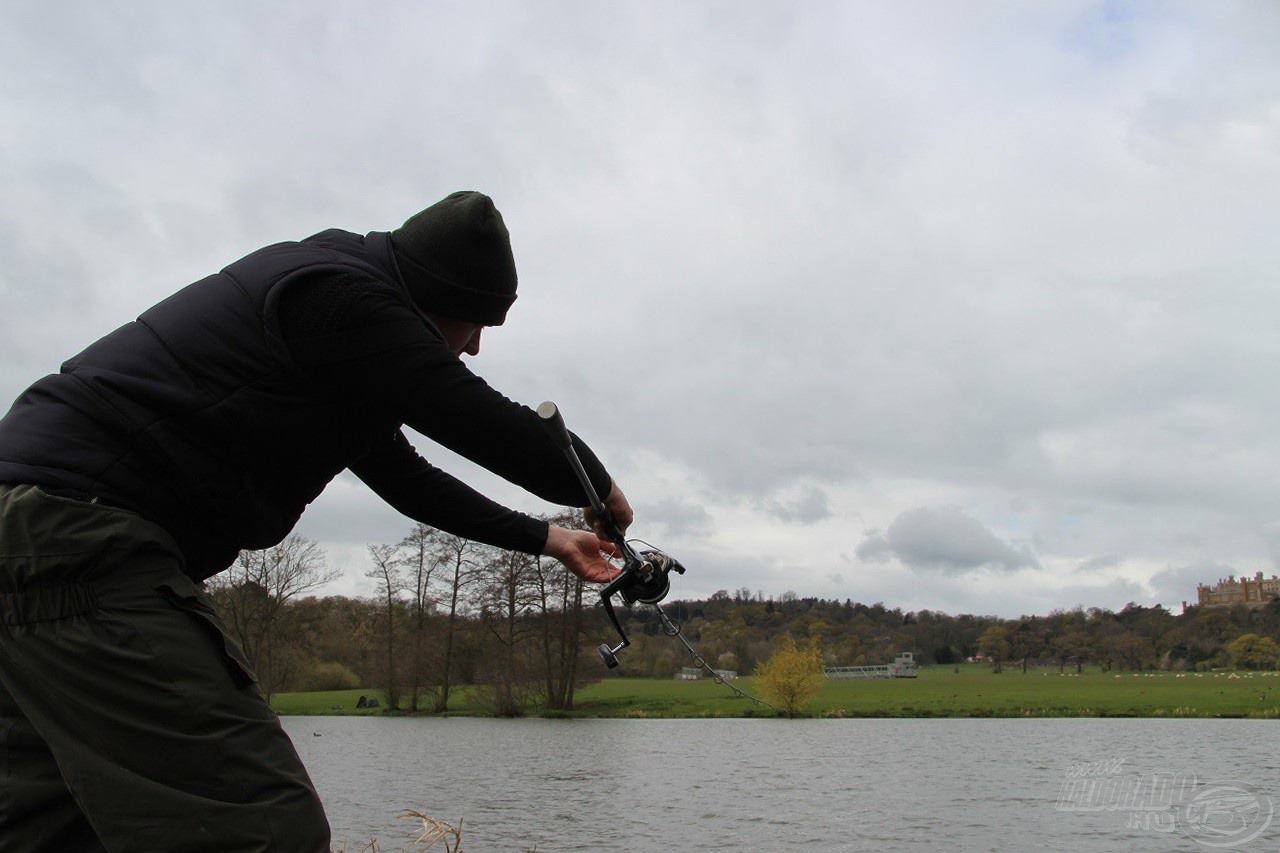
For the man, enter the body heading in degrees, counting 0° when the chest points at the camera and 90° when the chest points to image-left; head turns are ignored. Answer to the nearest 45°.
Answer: approximately 270°
